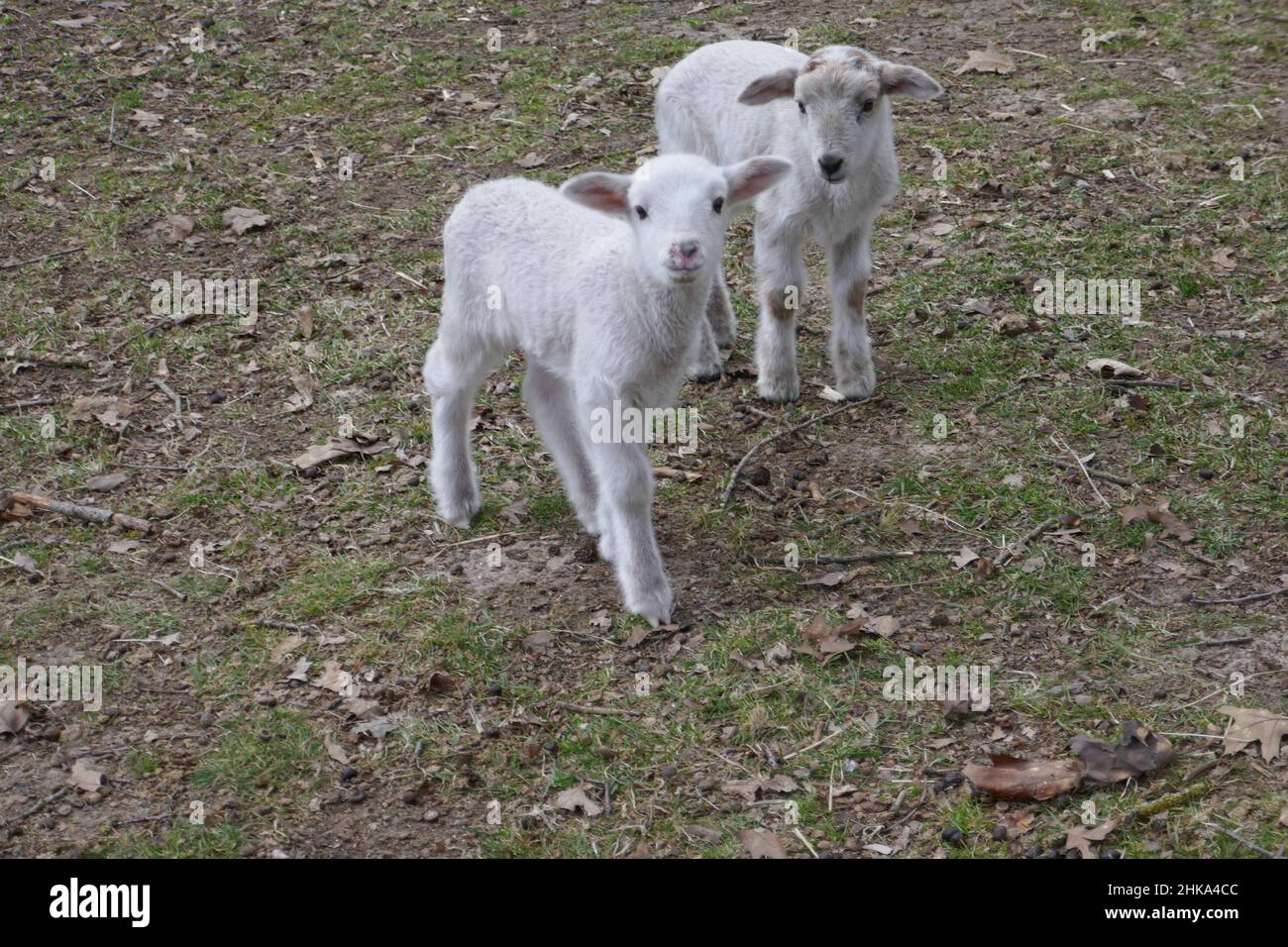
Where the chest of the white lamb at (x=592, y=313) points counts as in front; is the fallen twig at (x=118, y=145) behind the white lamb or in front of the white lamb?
behind

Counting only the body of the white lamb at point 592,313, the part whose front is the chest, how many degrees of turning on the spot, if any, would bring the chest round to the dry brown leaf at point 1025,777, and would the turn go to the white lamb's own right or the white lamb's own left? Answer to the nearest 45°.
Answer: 0° — it already faces it

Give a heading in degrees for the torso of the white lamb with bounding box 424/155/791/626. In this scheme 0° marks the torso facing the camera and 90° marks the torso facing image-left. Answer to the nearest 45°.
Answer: approximately 315°

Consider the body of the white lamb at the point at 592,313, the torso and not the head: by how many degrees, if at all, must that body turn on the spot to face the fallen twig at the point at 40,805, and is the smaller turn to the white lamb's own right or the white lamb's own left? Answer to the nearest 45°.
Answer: approximately 90° to the white lamb's own right

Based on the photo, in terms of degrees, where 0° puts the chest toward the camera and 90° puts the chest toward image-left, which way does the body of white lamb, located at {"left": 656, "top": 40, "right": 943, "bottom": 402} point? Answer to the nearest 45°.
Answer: approximately 315°

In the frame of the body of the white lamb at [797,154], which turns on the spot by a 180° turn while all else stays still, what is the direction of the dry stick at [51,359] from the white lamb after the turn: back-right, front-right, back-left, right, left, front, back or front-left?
front-left
